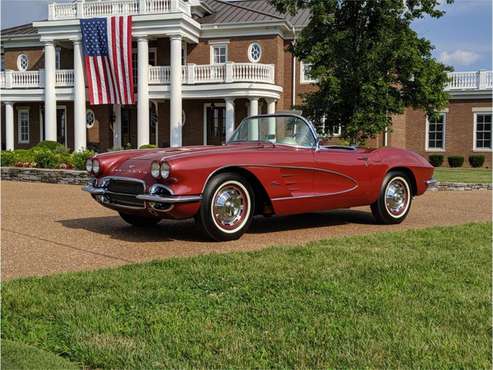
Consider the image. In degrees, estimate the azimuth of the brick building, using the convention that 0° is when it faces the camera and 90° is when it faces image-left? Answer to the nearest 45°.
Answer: approximately 0°

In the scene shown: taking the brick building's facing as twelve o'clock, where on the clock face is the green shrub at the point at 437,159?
The green shrub is roughly at 9 o'clock from the brick building.

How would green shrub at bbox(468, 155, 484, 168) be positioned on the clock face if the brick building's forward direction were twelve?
The green shrub is roughly at 9 o'clock from the brick building.
